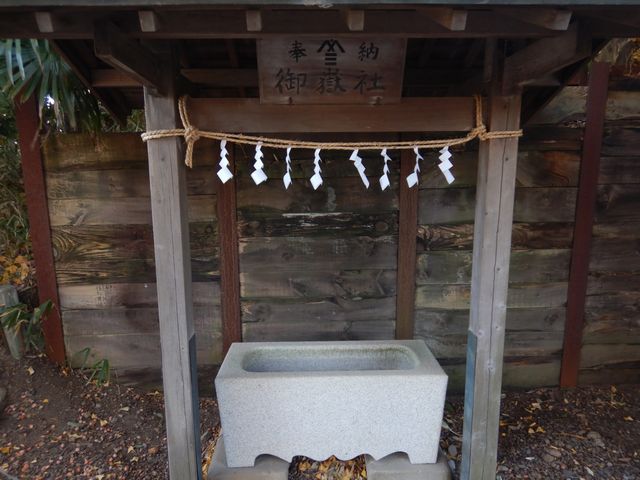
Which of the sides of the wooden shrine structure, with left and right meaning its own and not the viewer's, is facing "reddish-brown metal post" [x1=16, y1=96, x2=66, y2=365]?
right

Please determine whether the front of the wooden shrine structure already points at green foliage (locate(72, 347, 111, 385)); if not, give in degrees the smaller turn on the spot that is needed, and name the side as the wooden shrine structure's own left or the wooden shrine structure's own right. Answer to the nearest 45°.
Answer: approximately 135° to the wooden shrine structure's own right

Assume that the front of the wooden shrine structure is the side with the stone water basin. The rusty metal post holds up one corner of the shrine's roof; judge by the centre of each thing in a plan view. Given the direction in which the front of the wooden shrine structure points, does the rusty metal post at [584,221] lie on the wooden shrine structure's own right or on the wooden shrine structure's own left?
on the wooden shrine structure's own left

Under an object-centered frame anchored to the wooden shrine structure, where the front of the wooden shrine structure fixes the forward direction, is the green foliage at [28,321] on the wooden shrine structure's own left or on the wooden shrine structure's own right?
on the wooden shrine structure's own right

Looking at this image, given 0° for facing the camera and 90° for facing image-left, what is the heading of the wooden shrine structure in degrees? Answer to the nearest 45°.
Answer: approximately 0°
